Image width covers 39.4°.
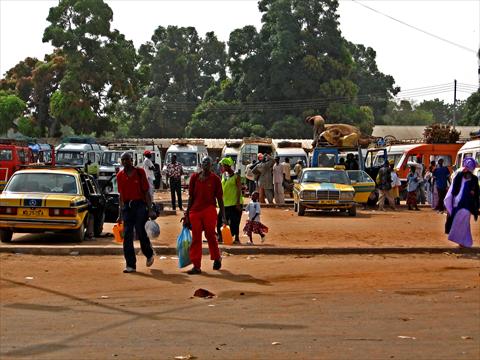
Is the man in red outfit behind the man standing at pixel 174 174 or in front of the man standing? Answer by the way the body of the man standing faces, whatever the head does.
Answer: in front

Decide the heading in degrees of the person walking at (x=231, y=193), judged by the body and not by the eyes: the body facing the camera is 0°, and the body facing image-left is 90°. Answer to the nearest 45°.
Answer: approximately 45°

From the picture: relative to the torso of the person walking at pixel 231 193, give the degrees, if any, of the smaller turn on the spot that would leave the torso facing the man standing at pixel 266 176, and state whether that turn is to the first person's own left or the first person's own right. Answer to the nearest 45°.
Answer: approximately 135° to the first person's own right

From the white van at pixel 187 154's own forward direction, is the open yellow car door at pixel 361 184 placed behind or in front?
in front
